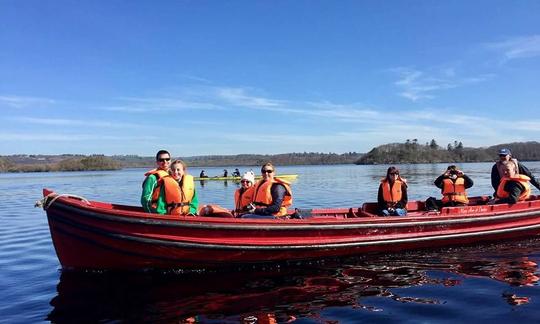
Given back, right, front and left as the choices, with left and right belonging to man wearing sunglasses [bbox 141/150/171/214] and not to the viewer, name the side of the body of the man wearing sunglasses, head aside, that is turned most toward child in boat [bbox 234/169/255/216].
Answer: left

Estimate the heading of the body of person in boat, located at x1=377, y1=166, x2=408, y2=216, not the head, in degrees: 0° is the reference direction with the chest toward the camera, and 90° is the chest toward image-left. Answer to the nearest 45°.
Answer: approximately 0°

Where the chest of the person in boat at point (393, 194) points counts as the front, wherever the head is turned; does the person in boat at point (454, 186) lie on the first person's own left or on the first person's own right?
on the first person's own left

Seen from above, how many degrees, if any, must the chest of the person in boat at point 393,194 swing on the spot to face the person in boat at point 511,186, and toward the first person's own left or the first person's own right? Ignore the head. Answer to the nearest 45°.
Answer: approximately 90° to the first person's own left

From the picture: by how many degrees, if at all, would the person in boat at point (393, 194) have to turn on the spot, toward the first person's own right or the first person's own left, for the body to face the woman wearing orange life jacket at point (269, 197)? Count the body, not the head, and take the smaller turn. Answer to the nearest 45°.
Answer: approximately 45° to the first person's own right

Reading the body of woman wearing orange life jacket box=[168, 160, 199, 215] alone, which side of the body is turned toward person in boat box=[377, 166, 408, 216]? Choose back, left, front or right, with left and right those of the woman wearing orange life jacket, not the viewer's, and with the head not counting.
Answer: left

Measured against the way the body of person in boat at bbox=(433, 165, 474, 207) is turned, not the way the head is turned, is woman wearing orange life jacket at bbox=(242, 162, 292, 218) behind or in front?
in front

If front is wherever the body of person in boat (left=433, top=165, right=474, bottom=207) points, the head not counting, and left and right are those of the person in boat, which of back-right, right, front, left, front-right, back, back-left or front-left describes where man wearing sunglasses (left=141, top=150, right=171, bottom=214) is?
front-right
